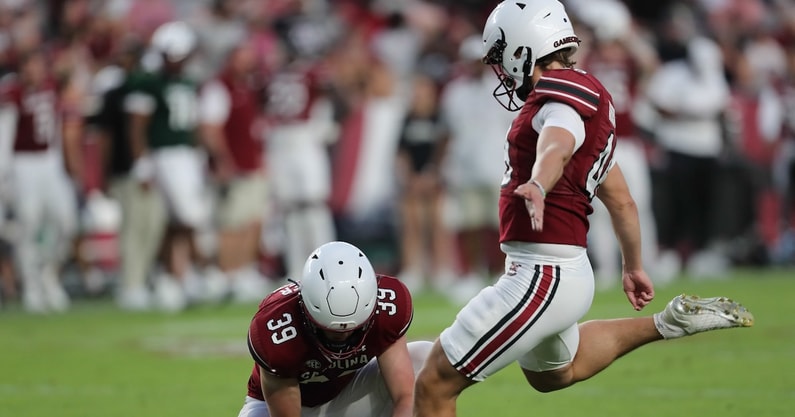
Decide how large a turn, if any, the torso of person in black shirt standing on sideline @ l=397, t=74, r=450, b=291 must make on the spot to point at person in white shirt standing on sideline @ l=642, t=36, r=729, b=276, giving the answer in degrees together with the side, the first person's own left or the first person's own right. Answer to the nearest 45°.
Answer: approximately 90° to the first person's own left

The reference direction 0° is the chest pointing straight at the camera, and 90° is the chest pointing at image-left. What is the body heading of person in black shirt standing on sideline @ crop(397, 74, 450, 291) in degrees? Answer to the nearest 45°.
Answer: approximately 0°

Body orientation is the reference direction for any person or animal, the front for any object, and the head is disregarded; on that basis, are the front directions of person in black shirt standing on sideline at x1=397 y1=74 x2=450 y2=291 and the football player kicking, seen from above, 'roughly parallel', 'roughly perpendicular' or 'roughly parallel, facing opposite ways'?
roughly perpendicular

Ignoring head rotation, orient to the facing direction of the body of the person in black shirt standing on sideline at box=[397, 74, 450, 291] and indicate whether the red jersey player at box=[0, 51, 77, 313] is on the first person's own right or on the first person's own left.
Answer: on the first person's own right

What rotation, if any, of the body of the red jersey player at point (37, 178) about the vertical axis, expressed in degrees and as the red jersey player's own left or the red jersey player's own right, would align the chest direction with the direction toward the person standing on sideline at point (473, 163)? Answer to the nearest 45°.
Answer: approximately 90° to the red jersey player's own left

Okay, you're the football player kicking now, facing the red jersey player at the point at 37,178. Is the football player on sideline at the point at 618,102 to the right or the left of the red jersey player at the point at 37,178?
right

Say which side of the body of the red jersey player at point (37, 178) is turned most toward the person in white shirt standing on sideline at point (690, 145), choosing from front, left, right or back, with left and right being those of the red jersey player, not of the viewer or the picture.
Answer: left
